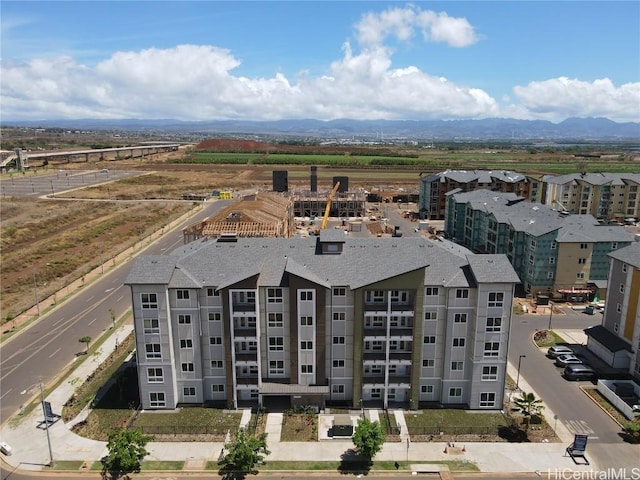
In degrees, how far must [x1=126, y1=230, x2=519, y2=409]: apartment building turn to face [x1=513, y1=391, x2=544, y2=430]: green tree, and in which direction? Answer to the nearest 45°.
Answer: approximately 90° to its left

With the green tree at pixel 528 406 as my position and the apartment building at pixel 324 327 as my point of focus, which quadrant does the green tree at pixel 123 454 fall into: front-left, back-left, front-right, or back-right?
front-left

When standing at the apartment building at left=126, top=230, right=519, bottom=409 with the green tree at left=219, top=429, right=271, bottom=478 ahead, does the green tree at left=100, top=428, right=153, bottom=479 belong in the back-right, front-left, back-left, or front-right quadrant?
front-right

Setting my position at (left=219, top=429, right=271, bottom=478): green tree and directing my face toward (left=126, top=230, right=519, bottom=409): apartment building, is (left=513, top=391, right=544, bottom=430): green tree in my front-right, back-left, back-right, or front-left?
front-right

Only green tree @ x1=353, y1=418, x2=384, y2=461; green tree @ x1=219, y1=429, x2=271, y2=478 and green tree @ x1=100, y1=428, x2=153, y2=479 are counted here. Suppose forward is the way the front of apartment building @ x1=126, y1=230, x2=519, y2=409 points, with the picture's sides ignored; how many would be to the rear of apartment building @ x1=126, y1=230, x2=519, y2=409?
0

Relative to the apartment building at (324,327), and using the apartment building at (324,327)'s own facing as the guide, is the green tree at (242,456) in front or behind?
in front

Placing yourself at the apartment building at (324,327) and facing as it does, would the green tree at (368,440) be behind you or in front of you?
in front

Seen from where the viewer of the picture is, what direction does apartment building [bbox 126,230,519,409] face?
facing the viewer

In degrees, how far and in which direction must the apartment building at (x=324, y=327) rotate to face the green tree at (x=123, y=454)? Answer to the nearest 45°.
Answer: approximately 45° to its right
